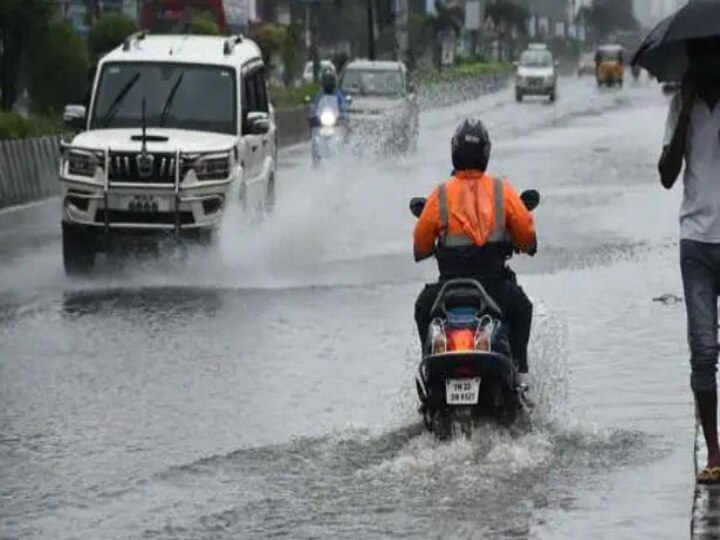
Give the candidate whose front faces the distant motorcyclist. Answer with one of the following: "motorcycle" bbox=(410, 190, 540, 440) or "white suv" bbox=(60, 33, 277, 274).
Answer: the motorcycle

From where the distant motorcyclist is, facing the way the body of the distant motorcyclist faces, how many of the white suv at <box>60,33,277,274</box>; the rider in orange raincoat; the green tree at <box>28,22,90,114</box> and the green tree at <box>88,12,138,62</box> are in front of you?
2

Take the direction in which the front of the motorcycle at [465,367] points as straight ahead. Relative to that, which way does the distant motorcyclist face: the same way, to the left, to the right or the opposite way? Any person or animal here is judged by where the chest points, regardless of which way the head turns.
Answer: the opposite way

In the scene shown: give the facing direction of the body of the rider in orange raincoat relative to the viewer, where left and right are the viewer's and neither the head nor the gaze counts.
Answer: facing away from the viewer

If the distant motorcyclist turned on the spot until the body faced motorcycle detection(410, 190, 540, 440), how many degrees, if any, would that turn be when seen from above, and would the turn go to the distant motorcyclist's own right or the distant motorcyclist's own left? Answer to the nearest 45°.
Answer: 0° — they already face it

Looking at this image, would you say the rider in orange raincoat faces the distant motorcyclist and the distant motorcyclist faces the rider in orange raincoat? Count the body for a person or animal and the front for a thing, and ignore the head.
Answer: yes

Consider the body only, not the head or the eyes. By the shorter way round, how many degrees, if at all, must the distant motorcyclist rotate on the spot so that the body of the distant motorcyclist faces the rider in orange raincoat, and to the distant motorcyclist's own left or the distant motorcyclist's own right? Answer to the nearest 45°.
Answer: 0° — they already face them

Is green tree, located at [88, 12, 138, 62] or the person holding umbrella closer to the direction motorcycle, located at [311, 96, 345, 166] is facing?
the person holding umbrella

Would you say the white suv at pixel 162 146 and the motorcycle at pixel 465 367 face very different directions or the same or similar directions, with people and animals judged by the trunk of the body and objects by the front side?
very different directions

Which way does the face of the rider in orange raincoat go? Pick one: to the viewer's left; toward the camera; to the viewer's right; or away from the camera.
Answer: away from the camera

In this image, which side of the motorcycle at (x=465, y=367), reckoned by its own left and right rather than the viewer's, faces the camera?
back

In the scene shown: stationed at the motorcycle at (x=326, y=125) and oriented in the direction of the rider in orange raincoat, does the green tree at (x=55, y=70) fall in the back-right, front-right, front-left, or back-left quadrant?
back-right

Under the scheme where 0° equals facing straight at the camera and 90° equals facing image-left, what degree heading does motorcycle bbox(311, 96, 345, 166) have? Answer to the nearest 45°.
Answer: approximately 0°

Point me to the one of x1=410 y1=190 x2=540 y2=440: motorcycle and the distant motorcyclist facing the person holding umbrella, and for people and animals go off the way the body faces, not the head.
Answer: the distant motorcyclist
